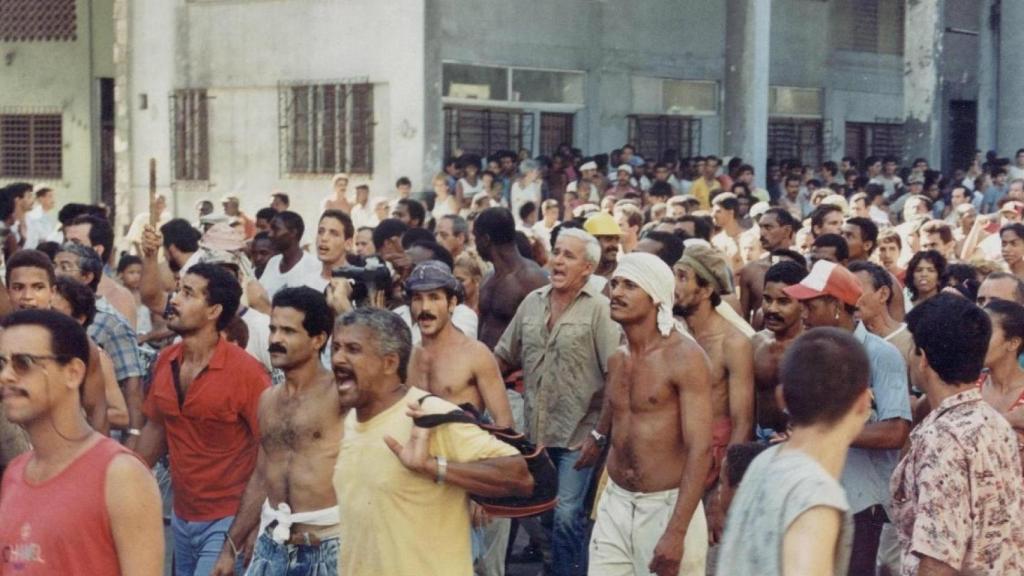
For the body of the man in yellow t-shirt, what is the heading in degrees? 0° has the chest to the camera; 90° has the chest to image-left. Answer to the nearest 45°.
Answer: approximately 45°

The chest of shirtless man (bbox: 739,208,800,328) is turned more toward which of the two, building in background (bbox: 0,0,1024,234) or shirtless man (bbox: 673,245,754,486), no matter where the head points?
the shirtless man

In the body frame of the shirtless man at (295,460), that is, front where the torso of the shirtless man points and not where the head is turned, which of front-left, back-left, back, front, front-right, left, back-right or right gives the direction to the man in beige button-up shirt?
back

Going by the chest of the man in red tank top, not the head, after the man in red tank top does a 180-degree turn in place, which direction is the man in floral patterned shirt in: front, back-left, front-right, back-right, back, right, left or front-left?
front-right

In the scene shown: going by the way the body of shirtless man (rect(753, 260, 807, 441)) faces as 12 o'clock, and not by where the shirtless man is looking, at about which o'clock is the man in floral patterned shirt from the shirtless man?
The man in floral patterned shirt is roughly at 10 o'clock from the shirtless man.

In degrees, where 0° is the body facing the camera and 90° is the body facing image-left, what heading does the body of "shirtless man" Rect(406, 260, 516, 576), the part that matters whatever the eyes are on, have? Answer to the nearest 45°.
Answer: approximately 45°

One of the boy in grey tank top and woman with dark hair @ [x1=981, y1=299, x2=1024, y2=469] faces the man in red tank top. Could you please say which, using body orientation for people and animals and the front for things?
the woman with dark hair

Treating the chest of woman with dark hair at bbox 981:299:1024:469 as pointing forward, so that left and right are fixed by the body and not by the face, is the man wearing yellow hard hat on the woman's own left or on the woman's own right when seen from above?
on the woman's own right

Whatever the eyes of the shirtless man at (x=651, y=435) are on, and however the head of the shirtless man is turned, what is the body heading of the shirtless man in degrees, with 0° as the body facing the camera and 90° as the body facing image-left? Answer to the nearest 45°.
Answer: approximately 45°

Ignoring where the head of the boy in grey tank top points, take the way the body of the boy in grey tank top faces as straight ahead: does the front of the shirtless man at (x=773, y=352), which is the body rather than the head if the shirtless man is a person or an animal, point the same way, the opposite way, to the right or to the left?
the opposite way

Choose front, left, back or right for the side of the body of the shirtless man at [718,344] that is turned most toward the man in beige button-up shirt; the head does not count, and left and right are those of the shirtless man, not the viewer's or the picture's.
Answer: right

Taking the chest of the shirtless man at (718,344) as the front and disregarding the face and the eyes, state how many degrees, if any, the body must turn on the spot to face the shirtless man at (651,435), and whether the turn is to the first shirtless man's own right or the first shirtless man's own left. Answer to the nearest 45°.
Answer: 0° — they already face them
